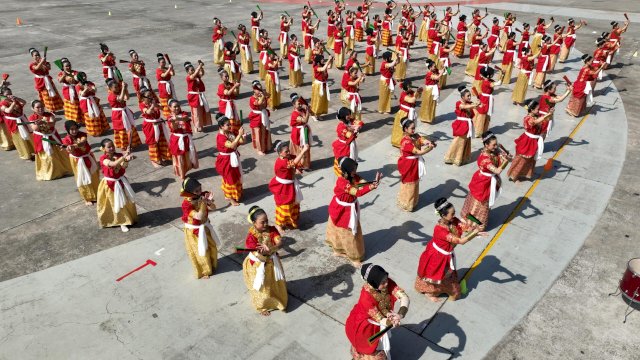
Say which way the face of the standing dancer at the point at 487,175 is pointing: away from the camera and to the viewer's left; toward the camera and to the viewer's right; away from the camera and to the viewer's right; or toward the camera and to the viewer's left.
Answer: toward the camera and to the viewer's right

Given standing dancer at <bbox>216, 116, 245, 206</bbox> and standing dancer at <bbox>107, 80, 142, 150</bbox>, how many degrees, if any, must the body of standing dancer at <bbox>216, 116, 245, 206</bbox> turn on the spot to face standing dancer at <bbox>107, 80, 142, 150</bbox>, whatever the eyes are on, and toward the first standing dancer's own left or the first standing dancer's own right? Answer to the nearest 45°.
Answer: approximately 180°

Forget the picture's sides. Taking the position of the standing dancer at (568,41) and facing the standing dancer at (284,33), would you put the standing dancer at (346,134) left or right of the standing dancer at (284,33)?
left

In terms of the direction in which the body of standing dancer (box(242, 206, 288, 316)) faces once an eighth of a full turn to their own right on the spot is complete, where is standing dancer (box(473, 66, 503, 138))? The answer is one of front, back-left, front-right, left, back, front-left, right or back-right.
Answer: back-left

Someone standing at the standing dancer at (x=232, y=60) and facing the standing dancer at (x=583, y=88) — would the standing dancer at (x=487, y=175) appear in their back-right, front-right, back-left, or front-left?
front-right

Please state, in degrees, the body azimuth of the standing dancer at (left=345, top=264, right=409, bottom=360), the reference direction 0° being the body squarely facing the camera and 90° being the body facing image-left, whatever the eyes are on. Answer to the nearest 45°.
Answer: approximately 315°

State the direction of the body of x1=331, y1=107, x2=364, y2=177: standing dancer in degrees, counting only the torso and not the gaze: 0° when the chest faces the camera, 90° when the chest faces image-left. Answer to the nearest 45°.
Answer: approximately 270°

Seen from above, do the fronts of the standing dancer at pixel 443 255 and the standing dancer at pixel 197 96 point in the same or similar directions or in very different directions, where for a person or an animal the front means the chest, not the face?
same or similar directions

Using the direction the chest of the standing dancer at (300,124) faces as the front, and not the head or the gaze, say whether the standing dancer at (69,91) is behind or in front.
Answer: behind

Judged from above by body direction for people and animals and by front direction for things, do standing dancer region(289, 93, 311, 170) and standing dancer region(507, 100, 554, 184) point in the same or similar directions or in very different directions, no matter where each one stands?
same or similar directions

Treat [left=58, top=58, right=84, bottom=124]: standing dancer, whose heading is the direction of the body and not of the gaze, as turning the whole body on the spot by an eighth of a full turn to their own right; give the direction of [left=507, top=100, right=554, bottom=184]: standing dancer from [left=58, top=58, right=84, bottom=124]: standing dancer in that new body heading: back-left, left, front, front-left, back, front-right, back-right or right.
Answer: front-left

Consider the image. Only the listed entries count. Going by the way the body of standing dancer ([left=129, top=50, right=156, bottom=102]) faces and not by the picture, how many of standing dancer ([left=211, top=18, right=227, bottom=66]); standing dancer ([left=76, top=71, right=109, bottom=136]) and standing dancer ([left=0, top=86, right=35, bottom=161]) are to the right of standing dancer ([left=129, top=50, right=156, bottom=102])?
2

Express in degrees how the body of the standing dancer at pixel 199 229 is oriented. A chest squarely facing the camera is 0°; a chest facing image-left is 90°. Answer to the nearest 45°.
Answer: approximately 315°

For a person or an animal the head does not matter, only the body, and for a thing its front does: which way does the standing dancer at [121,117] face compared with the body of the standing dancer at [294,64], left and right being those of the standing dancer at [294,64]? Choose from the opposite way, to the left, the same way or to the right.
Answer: the same way

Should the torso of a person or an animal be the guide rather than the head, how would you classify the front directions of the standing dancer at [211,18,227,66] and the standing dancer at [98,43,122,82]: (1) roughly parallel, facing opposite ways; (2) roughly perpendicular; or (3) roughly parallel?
roughly parallel

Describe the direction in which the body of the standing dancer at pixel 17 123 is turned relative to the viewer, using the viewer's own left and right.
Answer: facing the viewer and to the right of the viewer

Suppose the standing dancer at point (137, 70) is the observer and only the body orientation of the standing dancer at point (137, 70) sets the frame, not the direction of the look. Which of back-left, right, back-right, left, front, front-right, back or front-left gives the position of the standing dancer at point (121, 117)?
front-right

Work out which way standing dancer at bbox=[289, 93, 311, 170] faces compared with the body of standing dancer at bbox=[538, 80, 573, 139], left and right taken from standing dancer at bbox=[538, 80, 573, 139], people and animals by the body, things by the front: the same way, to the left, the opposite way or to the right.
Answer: the same way
